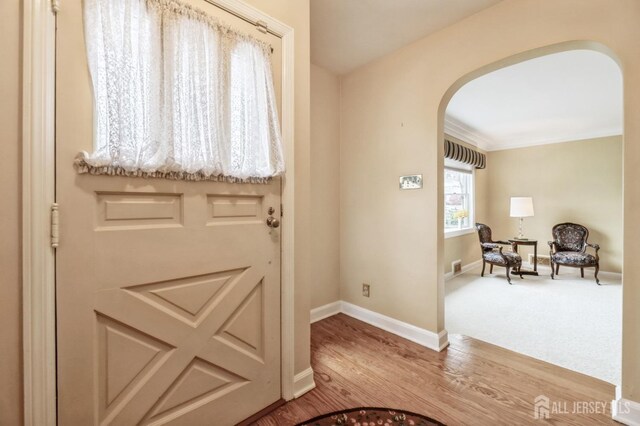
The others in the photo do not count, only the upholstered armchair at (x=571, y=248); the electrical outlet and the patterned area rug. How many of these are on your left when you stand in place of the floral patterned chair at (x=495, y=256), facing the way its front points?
1

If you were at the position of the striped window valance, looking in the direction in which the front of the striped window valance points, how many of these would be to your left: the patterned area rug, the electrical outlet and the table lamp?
1

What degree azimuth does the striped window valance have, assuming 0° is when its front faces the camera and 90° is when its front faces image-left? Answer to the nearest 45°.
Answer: approximately 315°

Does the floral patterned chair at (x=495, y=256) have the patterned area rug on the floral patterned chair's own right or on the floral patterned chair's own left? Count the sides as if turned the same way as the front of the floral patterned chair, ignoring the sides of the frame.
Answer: on the floral patterned chair's own right

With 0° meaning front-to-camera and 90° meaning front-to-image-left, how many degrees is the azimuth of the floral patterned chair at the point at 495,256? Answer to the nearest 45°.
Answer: approximately 315°

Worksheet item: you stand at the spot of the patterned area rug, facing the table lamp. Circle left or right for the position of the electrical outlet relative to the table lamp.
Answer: left

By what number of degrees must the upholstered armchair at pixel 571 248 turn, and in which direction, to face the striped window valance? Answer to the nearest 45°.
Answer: approximately 45° to its right

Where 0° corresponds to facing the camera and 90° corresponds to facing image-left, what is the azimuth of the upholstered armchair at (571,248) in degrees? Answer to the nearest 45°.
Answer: approximately 0°

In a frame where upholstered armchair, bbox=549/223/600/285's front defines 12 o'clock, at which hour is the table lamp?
The table lamp is roughly at 2 o'clock from the upholstered armchair.

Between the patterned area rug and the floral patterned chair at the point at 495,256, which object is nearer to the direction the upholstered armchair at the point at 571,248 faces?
the patterned area rug
